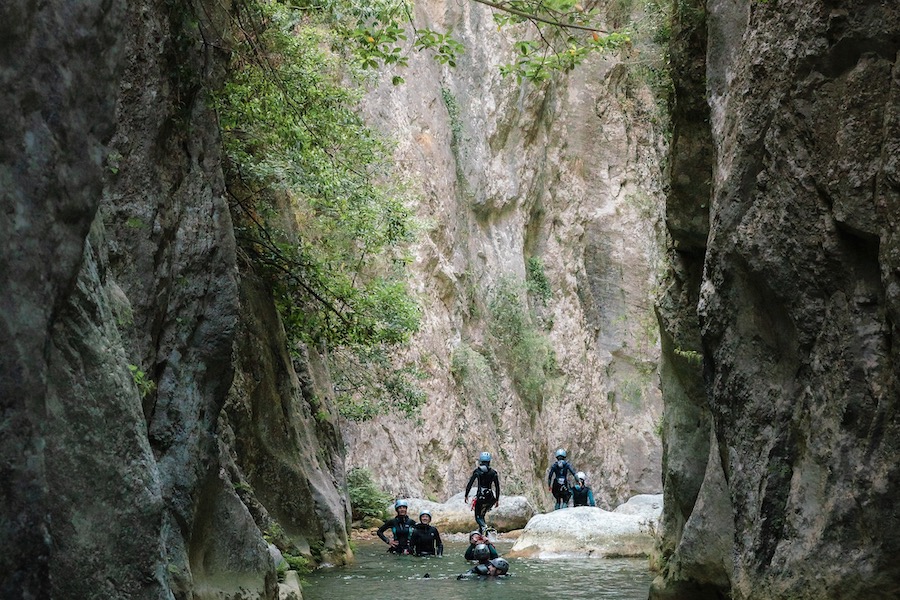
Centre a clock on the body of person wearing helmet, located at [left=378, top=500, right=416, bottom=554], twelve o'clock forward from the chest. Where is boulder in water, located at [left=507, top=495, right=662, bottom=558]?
The boulder in water is roughly at 9 o'clock from the person wearing helmet.

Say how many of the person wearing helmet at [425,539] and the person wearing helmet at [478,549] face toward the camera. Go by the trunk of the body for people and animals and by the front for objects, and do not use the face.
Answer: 2

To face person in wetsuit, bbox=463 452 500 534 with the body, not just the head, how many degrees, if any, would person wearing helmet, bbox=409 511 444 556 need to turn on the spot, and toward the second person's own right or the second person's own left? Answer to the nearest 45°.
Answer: approximately 135° to the second person's own left

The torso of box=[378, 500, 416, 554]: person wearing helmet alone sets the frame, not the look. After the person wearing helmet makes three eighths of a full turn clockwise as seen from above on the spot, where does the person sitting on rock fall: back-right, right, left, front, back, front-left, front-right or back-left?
right

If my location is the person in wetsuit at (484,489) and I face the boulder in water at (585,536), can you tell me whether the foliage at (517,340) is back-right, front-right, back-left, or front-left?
back-left

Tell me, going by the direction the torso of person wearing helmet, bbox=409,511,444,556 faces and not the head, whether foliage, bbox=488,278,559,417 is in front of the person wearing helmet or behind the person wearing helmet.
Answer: behind

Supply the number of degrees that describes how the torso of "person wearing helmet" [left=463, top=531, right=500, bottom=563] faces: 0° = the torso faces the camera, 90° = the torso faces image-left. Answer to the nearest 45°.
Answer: approximately 0°

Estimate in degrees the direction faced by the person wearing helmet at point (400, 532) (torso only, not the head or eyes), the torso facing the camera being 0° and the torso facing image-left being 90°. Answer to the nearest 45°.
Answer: approximately 0°

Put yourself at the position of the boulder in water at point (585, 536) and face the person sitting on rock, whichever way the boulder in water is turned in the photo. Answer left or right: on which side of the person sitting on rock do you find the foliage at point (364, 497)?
left

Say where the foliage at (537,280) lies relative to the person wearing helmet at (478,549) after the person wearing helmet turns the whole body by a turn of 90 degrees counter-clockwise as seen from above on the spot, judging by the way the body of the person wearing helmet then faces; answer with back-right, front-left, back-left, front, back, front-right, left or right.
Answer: left
